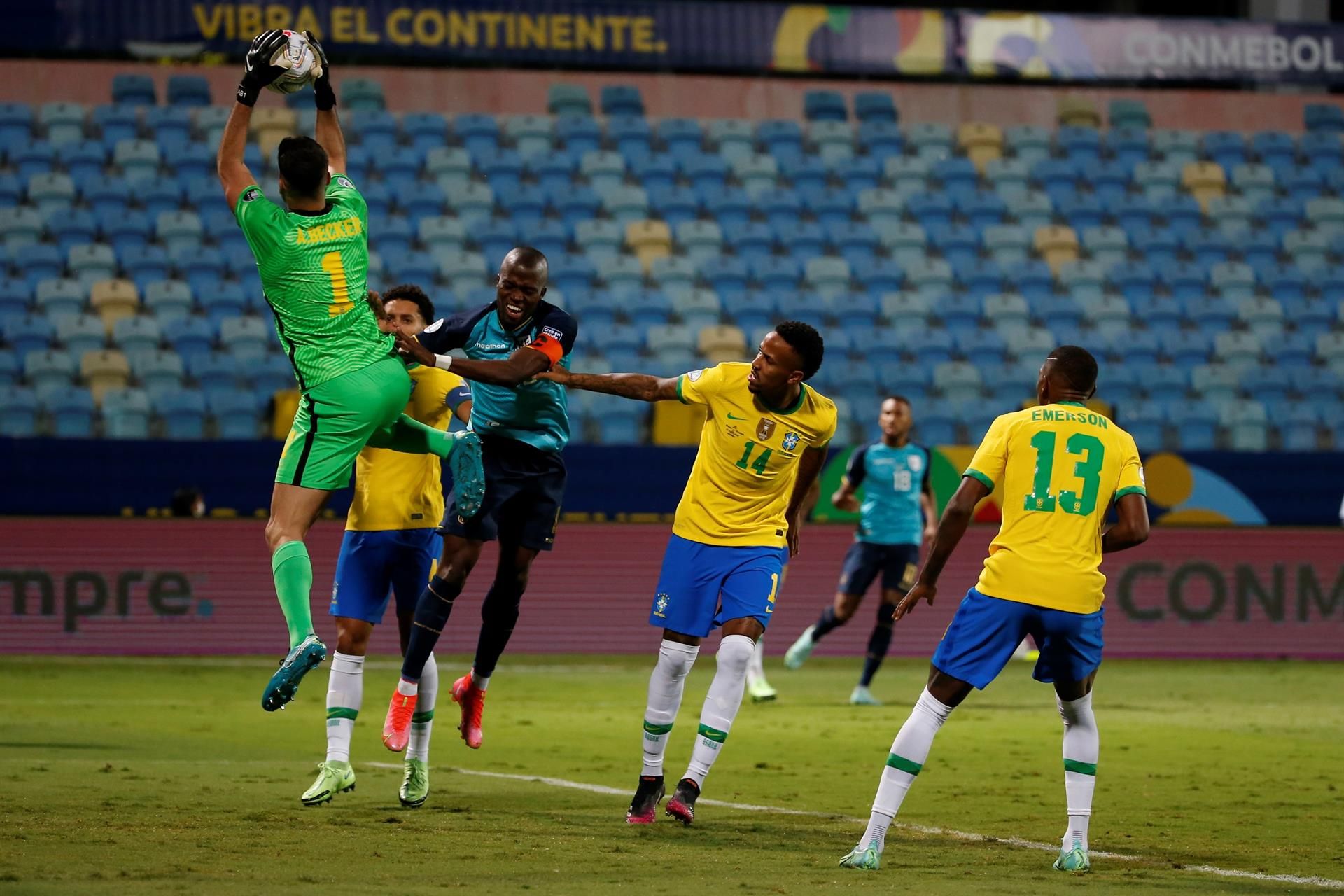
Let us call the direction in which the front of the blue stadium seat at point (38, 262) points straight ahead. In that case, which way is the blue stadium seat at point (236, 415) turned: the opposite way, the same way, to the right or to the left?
the same way

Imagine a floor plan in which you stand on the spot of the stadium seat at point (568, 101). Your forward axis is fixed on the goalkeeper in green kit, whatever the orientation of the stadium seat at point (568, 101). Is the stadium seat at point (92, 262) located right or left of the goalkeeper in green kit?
right

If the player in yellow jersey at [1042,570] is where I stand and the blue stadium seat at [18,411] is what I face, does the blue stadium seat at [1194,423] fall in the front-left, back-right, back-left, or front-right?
front-right

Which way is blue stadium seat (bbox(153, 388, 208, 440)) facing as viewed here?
toward the camera

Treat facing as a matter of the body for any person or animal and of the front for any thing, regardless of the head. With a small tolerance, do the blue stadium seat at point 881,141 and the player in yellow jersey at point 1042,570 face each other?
yes

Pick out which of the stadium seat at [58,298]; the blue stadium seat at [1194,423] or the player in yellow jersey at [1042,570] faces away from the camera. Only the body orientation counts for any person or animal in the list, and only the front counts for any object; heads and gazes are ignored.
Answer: the player in yellow jersey

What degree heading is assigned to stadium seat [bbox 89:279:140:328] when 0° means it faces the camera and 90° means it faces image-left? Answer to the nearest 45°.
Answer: approximately 0°

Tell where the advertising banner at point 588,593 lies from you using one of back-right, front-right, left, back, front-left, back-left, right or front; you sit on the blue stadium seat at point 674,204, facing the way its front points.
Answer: front

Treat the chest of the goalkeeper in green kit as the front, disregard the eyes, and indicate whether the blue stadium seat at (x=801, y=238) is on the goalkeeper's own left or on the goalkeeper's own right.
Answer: on the goalkeeper's own right

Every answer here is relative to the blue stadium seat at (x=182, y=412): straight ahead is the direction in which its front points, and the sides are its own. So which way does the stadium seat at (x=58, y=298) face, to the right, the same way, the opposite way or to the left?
the same way

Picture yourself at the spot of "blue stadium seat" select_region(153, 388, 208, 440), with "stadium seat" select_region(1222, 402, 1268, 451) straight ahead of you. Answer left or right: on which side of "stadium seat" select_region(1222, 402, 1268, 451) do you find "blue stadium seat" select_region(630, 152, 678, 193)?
left

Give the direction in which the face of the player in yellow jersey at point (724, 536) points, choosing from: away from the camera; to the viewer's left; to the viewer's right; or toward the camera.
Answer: to the viewer's left

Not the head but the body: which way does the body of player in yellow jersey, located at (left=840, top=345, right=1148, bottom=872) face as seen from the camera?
away from the camera

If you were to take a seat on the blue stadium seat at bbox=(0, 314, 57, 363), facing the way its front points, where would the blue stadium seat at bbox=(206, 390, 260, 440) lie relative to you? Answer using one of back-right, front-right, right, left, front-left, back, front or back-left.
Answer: front-left

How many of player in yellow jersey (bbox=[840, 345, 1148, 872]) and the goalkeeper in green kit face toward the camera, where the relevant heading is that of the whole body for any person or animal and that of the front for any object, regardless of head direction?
0

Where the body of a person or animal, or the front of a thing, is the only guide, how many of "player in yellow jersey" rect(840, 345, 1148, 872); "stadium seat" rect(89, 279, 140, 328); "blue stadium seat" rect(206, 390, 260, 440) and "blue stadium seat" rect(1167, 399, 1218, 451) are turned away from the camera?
1

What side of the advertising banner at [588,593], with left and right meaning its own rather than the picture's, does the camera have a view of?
front

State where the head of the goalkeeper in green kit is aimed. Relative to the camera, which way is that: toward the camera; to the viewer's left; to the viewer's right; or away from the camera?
away from the camera
